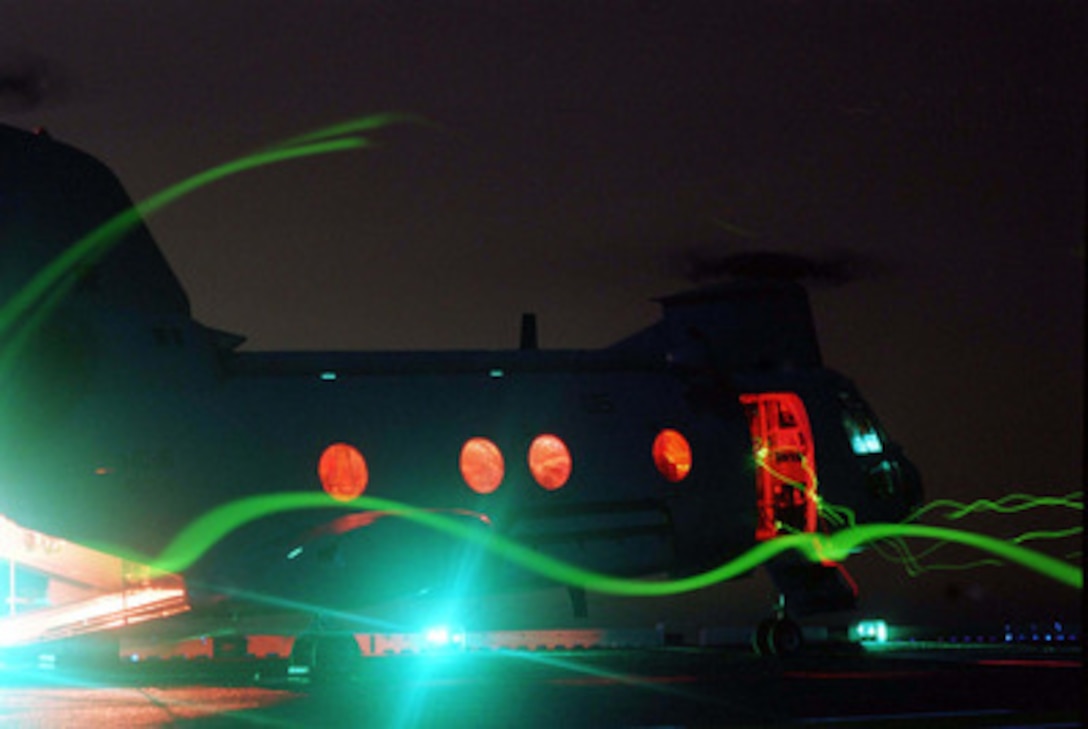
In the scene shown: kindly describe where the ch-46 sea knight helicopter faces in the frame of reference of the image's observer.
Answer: facing to the right of the viewer

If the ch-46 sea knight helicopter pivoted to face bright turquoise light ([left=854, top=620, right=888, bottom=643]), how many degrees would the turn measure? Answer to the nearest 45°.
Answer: approximately 45° to its left
